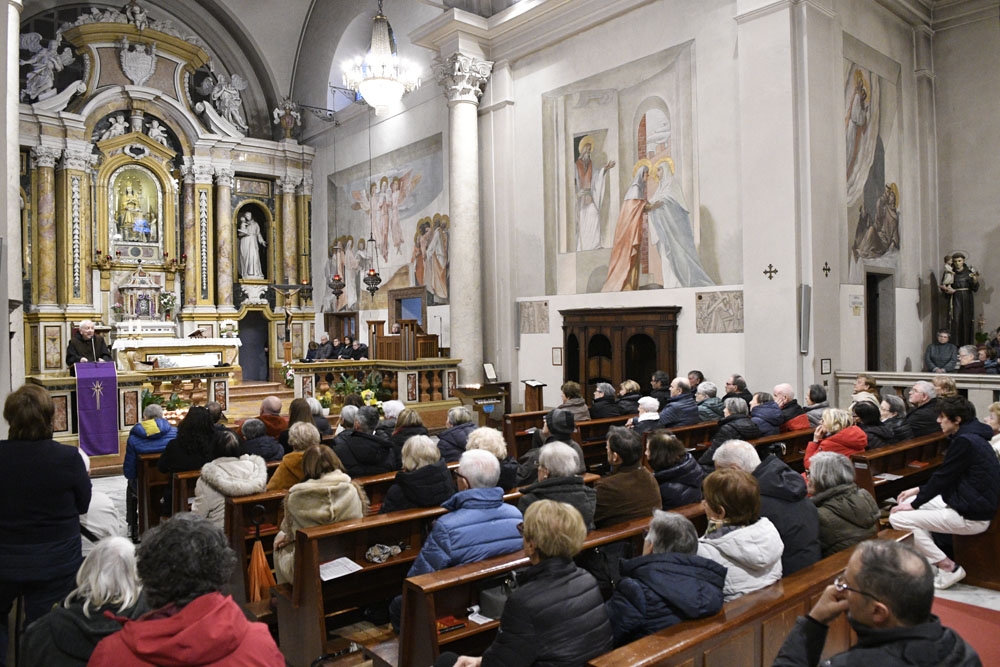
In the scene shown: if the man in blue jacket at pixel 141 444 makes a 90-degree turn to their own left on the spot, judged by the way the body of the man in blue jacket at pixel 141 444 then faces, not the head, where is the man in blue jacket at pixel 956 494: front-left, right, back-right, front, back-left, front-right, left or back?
back-left

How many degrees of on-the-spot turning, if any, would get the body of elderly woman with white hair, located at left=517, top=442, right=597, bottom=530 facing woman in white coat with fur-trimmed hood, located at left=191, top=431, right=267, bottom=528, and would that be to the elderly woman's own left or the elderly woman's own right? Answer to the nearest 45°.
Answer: approximately 45° to the elderly woman's own left

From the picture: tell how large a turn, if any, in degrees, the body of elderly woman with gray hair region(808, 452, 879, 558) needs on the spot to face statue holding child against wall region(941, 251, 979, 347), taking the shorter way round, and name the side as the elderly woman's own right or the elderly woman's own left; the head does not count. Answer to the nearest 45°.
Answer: approximately 45° to the elderly woman's own right

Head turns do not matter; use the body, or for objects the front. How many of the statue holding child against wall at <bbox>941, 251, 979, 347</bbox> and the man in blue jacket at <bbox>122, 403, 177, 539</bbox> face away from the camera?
1

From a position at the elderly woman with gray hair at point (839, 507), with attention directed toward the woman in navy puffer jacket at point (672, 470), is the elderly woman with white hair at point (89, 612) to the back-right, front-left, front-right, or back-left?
front-left

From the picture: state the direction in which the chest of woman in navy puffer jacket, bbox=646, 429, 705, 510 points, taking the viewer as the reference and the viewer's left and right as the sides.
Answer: facing away from the viewer and to the left of the viewer

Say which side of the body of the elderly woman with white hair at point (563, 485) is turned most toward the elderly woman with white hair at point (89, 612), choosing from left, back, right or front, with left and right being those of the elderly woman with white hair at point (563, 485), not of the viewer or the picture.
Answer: left

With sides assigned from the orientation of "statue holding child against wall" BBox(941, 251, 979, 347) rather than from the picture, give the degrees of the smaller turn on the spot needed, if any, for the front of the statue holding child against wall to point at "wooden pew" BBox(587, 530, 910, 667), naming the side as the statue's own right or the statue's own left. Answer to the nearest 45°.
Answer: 0° — it already faces it

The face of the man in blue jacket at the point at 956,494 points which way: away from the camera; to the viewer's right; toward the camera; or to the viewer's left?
to the viewer's left

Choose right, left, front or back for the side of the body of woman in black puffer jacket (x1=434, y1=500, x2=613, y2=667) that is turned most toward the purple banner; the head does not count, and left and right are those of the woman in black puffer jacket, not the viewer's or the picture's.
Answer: front

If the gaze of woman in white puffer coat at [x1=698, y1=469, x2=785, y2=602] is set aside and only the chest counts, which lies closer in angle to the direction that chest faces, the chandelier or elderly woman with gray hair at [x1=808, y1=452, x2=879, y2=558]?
the chandelier

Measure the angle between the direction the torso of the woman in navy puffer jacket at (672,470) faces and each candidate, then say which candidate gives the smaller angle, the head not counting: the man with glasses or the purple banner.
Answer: the purple banner

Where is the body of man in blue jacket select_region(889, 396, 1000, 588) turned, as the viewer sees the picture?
to the viewer's left

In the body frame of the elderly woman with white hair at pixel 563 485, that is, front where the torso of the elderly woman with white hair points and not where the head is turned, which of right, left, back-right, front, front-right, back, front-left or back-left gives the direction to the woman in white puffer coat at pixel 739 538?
back

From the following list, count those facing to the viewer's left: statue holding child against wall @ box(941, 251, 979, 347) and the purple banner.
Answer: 0

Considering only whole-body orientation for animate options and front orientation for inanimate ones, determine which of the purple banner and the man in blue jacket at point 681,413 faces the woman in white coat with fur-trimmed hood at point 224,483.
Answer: the purple banner

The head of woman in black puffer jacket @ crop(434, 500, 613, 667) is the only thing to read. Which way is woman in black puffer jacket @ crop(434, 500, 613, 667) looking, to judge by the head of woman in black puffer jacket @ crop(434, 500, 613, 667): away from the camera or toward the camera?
away from the camera

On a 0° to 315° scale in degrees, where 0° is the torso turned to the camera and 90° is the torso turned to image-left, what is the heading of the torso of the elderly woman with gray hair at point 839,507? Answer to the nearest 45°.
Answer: approximately 135°

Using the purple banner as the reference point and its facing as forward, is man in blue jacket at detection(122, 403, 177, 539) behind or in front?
in front

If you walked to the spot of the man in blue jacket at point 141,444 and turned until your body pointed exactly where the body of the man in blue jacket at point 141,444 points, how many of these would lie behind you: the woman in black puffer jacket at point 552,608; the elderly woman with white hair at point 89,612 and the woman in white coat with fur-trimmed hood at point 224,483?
3

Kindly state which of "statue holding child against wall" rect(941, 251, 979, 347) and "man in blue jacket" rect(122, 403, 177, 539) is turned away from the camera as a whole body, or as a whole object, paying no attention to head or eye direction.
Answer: the man in blue jacket

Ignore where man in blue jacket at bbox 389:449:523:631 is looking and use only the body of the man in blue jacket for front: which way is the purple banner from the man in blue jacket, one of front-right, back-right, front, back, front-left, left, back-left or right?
front
